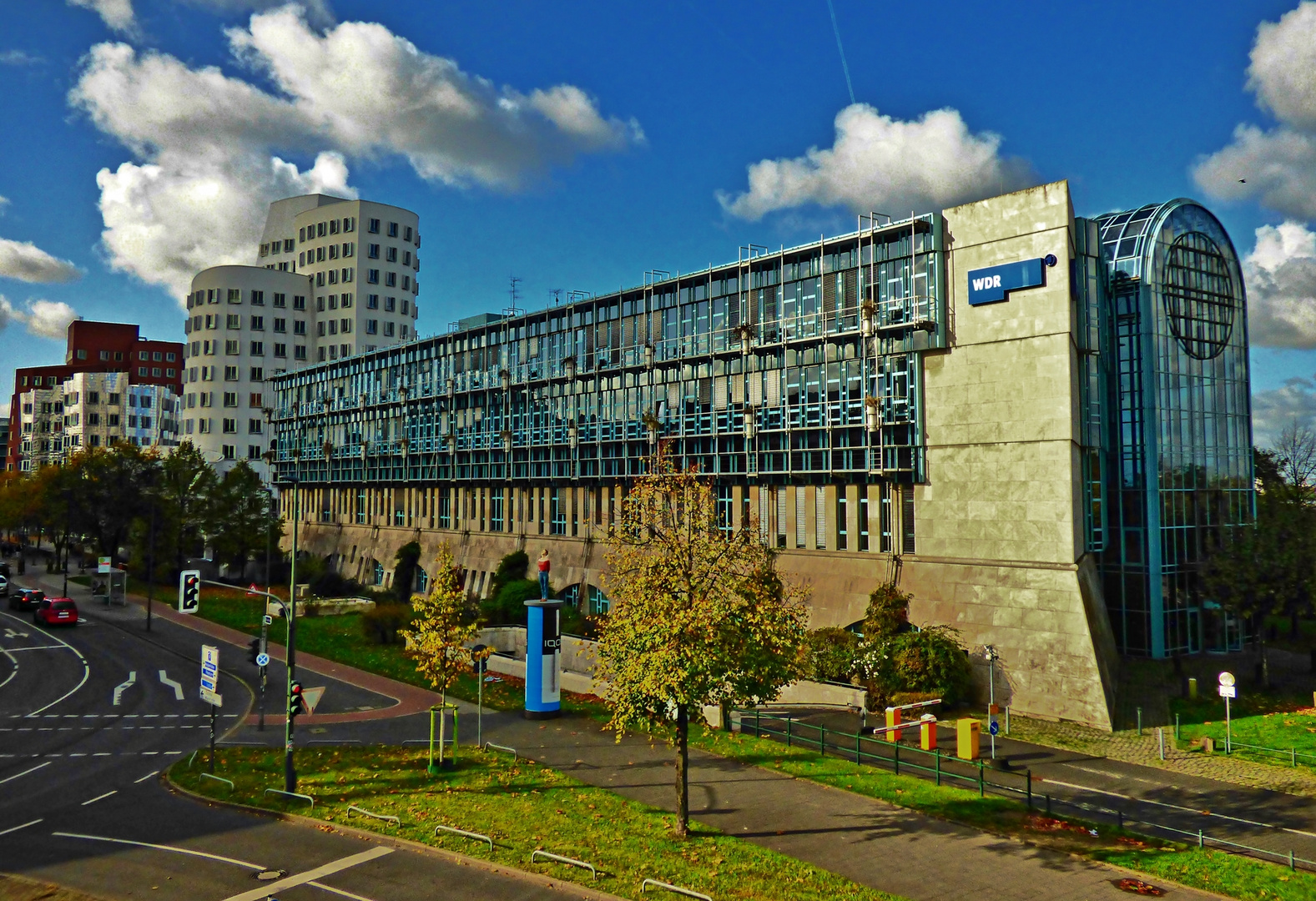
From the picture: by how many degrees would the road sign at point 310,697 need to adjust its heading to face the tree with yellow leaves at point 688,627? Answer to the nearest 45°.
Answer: approximately 45° to its left

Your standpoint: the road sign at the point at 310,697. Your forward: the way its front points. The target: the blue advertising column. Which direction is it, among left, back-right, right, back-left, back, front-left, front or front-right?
back-left

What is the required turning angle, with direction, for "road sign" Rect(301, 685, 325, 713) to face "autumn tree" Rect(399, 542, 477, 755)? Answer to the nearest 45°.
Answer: approximately 135° to its left
